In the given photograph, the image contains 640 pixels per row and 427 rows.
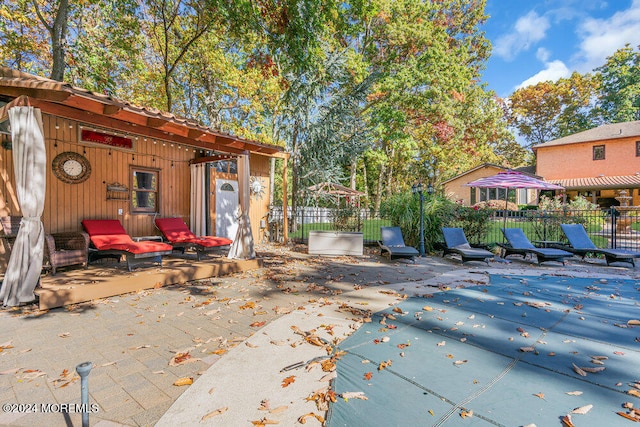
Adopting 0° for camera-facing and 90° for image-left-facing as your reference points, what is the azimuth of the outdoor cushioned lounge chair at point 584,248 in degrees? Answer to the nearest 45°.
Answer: approximately 315°

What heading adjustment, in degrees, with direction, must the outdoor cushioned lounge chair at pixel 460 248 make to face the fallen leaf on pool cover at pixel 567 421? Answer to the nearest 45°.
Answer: approximately 45° to its right

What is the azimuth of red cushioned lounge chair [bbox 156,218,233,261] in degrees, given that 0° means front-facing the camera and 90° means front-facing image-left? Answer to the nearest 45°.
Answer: approximately 315°

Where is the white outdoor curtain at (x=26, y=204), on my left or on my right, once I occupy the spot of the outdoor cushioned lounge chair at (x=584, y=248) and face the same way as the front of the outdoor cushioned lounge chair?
on my right

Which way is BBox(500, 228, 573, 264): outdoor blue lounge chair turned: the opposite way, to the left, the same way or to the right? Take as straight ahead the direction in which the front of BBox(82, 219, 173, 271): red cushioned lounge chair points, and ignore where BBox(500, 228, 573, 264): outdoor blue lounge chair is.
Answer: the same way

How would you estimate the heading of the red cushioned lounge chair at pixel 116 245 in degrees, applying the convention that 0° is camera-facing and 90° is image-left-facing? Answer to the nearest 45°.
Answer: approximately 315°

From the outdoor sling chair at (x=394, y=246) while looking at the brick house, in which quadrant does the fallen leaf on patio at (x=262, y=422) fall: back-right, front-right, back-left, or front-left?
back-right

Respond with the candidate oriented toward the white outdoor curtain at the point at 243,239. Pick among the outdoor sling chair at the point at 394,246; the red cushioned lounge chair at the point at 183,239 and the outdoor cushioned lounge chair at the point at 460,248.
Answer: the red cushioned lounge chair
